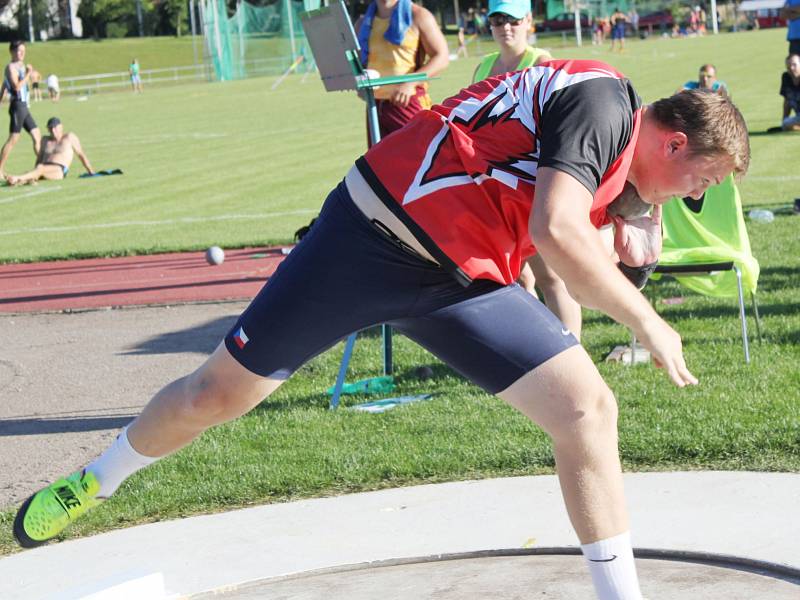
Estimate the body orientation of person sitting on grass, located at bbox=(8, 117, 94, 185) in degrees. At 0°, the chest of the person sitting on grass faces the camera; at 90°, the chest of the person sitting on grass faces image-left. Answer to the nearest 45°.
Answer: approximately 45°

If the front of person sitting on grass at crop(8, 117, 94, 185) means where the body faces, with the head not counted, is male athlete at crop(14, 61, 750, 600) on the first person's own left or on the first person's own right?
on the first person's own left

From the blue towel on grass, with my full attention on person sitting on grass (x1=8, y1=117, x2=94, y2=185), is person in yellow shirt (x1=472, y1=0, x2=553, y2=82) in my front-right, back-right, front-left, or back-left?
back-left

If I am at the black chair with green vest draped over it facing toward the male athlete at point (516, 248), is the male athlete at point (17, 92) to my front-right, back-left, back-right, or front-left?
back-right

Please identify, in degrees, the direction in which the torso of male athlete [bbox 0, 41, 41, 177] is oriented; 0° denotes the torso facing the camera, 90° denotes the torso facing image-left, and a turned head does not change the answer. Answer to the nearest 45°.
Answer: approximately 315°

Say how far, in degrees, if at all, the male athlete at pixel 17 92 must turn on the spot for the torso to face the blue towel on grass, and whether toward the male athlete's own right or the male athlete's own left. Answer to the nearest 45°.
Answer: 0° — they already face it

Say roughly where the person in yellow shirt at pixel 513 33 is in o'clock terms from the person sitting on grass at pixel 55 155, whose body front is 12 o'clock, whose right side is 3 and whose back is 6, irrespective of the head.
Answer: The person in yellow shirt is roughly at 10 o'clock from the person sitting on grass.
